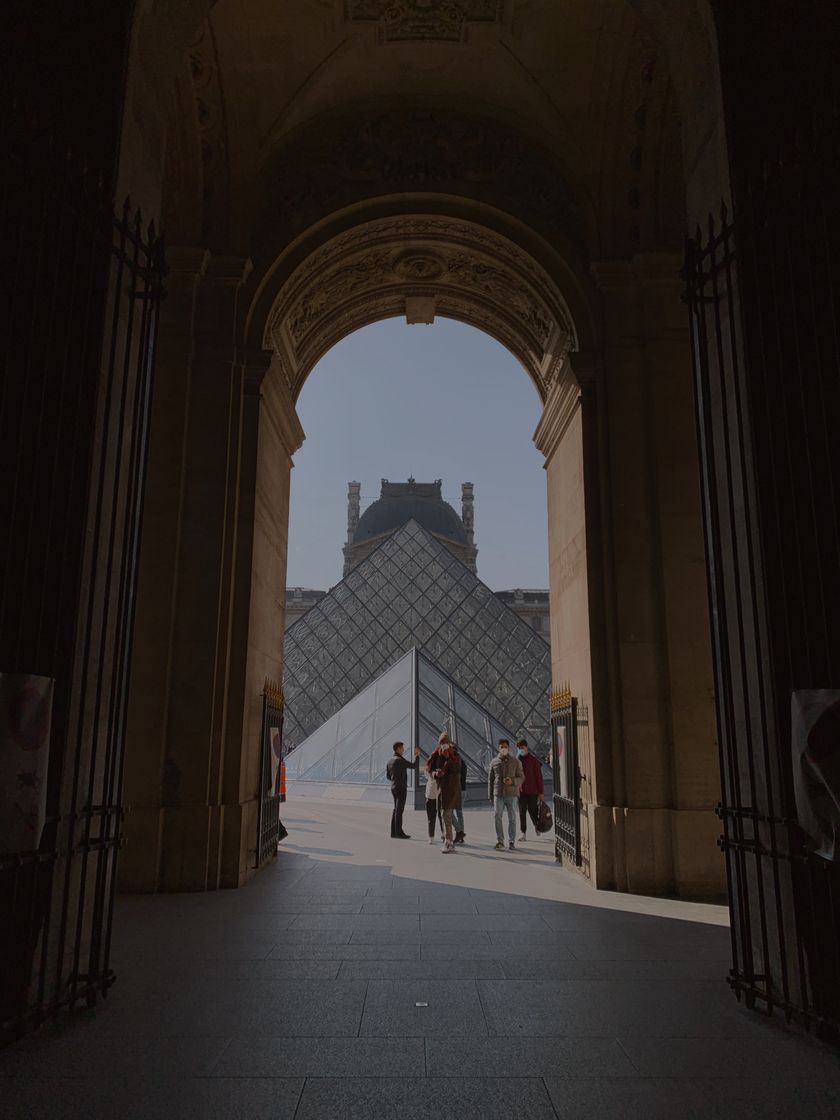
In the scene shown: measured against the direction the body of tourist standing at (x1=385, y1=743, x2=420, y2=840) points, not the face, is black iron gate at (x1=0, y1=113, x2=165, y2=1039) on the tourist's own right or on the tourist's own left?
on the tourist's own right

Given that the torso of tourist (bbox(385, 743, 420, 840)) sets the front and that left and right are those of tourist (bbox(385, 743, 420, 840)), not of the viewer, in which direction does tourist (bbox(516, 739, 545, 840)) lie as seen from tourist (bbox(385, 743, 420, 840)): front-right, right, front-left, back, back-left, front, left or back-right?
front

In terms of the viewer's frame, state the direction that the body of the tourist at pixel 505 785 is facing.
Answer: toward the camera

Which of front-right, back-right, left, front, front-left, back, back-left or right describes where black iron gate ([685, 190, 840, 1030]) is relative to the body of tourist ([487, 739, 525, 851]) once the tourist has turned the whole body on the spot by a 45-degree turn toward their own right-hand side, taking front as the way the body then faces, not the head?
front-left

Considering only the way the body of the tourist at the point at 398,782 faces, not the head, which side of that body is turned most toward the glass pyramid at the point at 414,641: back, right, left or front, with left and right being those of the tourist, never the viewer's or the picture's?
left

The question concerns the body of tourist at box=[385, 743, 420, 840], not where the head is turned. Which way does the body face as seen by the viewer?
to the viewer's right

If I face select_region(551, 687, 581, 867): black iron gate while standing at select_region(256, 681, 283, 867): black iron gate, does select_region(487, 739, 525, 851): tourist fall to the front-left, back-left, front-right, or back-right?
front-left

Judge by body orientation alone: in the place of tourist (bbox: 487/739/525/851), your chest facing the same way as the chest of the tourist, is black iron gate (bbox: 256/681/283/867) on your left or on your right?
on your right
